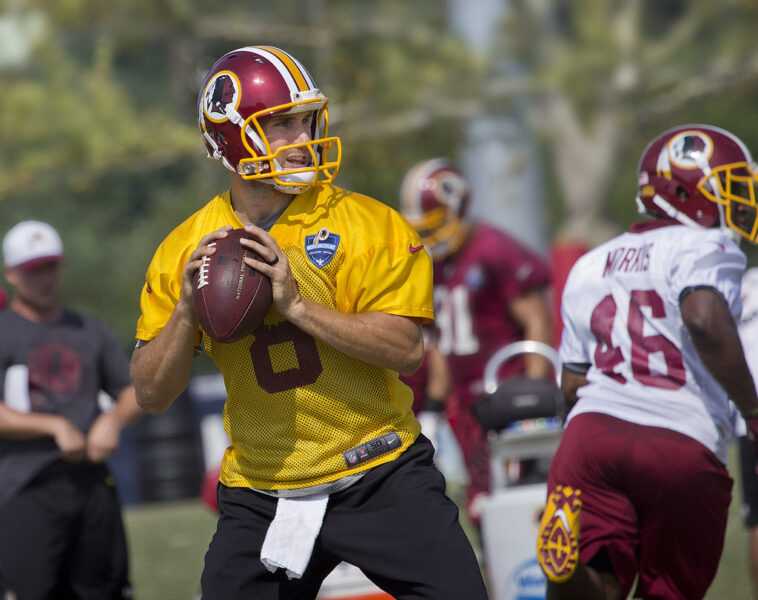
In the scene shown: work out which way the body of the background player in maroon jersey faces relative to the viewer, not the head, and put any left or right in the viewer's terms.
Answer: facing the viewer and to the left of the viewer

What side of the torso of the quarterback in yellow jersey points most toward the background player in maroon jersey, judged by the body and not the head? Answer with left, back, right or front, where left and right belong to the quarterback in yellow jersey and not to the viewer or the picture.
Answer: back

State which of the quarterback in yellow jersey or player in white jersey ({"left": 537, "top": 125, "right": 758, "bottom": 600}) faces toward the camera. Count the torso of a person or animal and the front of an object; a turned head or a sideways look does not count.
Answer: the quarterback in yellow jersey

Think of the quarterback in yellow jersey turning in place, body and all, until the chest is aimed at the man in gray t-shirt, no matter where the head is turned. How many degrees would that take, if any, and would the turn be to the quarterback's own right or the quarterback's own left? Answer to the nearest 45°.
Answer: approximately 135° to the quarterback's own right

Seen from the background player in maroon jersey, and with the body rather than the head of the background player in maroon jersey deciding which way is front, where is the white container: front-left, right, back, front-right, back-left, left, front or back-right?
front-left

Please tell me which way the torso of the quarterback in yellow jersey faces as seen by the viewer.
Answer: toward the camera

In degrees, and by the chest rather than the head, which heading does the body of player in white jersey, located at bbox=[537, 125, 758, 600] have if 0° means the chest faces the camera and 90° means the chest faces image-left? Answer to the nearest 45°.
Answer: approximately 225°

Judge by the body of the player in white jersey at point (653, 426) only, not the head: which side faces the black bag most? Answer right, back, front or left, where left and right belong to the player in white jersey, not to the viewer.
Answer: left

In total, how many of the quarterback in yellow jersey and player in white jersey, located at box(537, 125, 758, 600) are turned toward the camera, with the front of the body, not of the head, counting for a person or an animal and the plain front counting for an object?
1

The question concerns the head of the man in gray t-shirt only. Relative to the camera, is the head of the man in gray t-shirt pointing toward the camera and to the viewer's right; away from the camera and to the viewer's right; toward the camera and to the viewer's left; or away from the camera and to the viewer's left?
toward the camera and to the viewer's right

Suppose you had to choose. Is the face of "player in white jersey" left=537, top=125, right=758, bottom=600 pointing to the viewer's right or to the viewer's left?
to the viewer's right

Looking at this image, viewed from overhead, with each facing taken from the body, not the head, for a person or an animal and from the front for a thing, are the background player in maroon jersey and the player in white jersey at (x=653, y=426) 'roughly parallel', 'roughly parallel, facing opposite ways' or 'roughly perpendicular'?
roughly parallel, facing opposite ways
